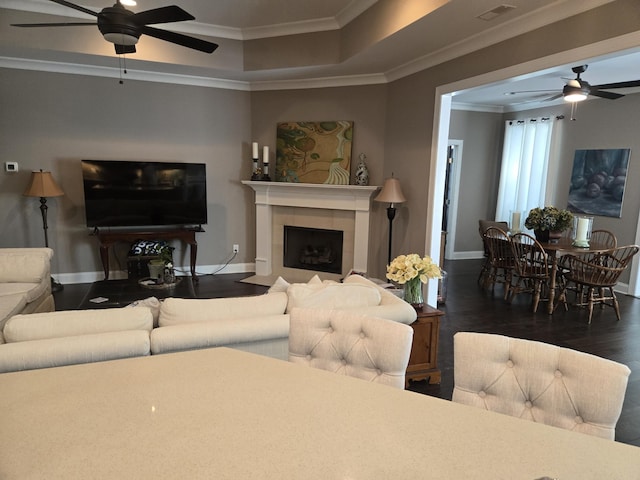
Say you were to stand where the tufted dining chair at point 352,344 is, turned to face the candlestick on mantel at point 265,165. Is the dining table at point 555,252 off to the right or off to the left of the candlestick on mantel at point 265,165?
right

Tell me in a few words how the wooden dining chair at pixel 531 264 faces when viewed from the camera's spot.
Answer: facing away from the viewer and to the right of the viewer

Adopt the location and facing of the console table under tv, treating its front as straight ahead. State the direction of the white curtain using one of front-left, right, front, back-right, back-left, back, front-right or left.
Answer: left

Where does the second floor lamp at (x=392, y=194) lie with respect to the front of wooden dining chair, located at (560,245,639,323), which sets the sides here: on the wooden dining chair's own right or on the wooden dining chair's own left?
on the wooden dining chair's own left

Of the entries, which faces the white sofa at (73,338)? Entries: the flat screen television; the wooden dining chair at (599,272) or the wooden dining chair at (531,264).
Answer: the flat screen television

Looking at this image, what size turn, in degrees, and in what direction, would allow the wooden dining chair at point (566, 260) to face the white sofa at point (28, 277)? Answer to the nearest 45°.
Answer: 0° — it already faces it
